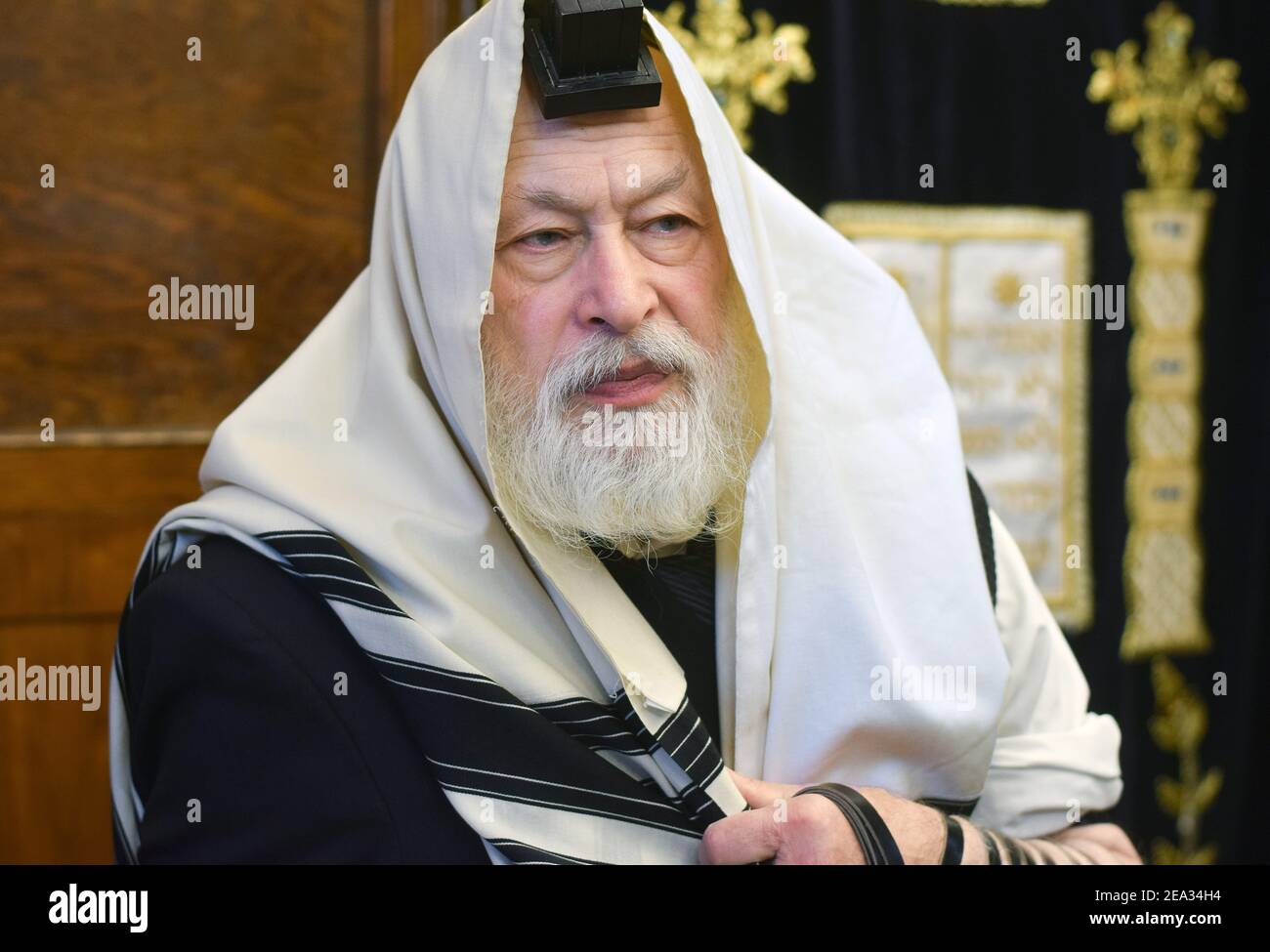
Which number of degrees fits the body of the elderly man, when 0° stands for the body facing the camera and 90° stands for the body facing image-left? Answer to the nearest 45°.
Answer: approximately 315°

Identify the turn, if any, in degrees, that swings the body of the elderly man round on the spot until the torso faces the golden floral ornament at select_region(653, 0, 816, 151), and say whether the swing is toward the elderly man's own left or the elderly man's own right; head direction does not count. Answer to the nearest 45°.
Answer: approximately 135° to the elderly man's own left

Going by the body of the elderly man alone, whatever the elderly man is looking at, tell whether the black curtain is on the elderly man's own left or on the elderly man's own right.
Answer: on the elderly man's own left
